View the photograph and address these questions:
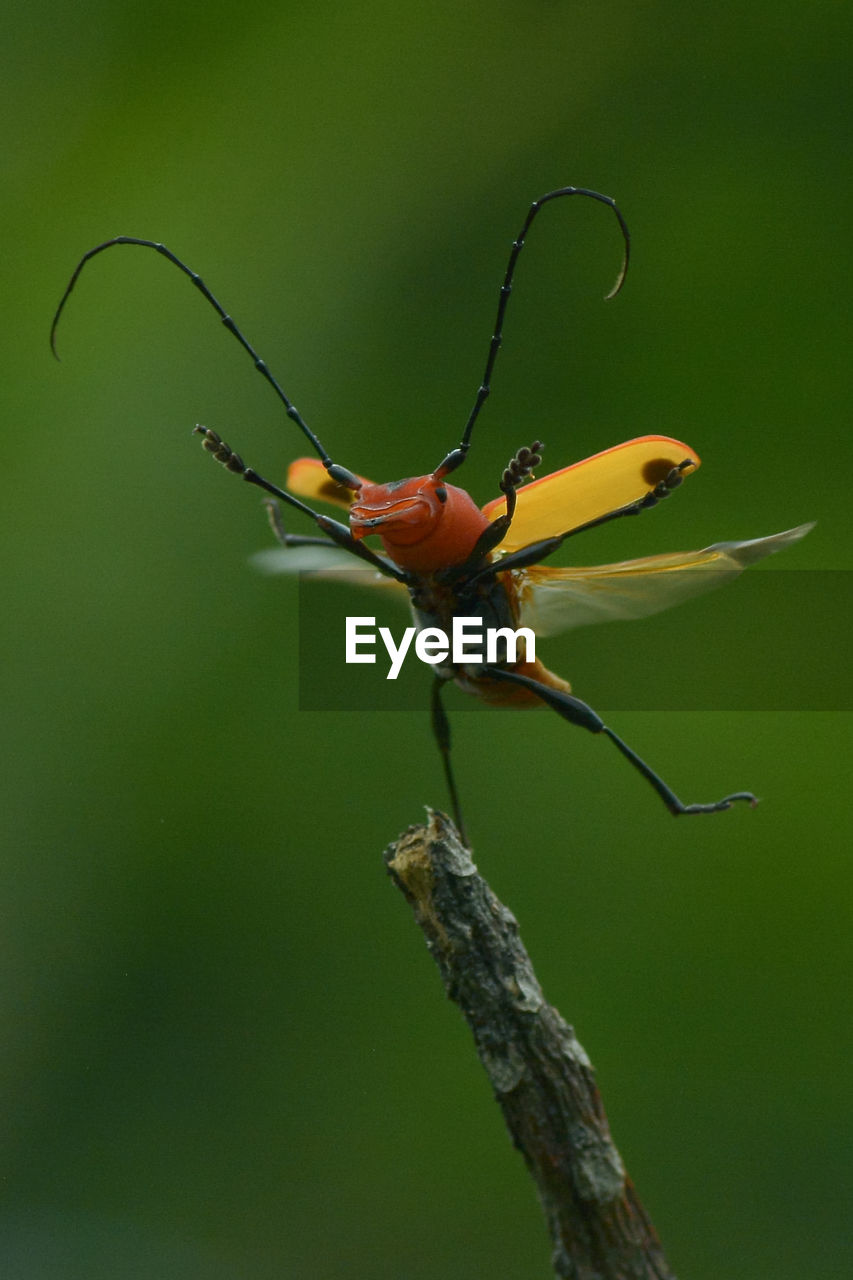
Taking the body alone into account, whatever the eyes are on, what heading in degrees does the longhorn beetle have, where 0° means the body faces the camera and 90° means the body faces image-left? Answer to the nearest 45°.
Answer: approximately 45°

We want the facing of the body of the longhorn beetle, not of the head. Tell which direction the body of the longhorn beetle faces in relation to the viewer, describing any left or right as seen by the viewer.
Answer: facing the viewer and to the left of the viewer
